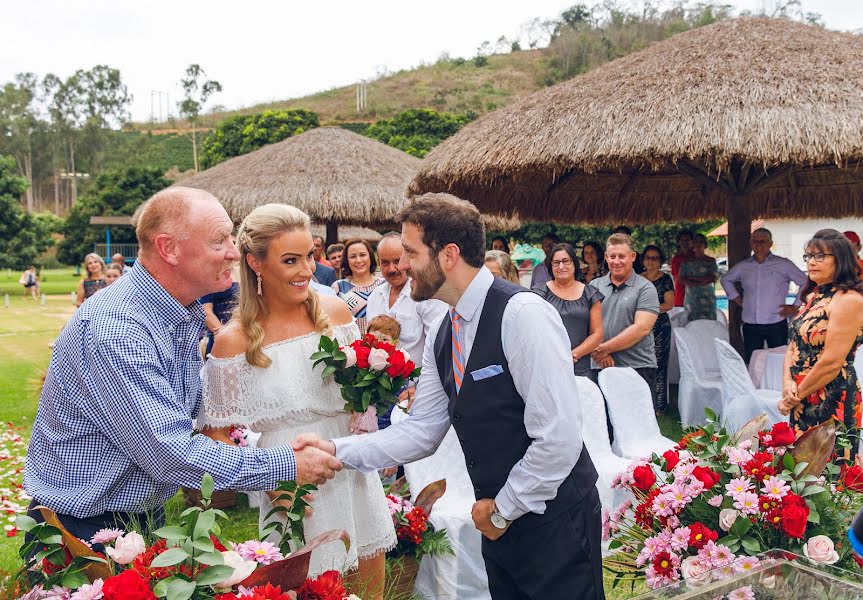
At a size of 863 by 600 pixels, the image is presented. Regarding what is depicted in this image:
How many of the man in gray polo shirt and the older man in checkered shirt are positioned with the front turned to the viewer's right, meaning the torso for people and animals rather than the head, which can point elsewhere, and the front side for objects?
1

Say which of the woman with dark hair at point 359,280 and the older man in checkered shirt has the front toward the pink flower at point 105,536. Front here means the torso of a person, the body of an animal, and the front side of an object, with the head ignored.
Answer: the woman with dark hair

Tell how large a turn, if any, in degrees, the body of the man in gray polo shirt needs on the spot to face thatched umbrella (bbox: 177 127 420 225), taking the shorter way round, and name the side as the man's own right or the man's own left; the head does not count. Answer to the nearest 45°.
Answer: approximately 90° to the man's own right

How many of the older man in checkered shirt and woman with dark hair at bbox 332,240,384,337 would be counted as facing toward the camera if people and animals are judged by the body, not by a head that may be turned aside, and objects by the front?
1

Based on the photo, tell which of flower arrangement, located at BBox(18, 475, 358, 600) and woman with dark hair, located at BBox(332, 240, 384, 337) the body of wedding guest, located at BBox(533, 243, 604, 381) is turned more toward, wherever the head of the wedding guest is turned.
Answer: the flower arrangement

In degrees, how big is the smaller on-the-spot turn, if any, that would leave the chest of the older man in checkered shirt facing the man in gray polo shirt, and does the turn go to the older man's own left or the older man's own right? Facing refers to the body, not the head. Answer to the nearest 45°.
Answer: approximately 45° to the older man's own left

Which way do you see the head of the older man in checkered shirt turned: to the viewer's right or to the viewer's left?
to the viewer's right

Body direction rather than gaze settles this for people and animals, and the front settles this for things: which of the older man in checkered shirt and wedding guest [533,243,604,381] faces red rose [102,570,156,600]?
the wedding guest

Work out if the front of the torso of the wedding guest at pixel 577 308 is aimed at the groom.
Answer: yes

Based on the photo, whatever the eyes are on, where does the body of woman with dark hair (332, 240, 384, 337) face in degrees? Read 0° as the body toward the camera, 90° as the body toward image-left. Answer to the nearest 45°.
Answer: approximately 0°

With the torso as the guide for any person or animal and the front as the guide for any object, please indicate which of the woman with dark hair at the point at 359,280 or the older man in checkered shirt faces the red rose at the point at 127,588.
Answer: the woman with dark hair
